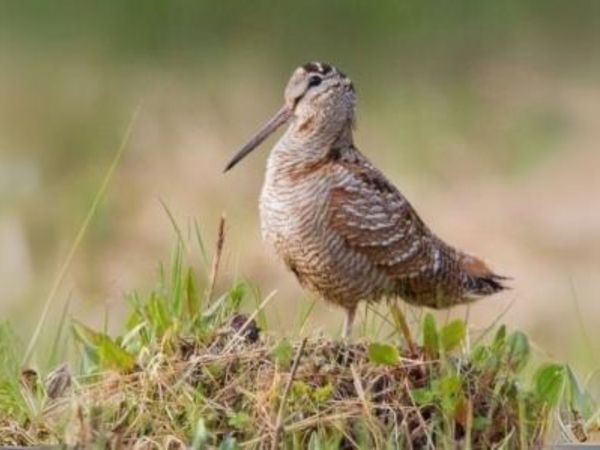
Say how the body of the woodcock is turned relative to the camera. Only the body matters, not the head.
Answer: to the viewer's left
